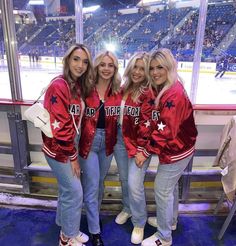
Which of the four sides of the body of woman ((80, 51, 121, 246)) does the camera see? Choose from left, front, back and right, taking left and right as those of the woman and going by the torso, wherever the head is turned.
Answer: front

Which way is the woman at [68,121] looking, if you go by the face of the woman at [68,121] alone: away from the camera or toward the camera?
toward the camera

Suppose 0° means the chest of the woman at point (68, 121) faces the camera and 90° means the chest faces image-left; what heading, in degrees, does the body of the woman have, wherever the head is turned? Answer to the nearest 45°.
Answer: approximately 315°

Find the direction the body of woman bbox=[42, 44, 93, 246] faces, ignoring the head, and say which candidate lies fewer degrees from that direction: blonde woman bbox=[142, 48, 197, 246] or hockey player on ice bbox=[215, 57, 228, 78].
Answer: the blonde woman

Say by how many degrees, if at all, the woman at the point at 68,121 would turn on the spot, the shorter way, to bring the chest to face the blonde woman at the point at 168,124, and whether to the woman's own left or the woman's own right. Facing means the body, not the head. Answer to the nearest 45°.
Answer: approximately 45° to the woman's own left

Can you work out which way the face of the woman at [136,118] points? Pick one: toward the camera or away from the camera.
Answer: toward the camera

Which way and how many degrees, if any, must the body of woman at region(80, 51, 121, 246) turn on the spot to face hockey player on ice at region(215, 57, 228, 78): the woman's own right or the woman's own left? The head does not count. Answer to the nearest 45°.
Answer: approximately 135° to the woman's own left

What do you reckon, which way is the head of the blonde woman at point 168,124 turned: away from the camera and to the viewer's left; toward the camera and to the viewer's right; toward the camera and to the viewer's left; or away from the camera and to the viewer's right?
toward the camera and to the viewer's left

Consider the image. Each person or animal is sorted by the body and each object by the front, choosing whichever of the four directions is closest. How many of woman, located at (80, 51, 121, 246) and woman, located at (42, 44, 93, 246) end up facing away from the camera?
0
